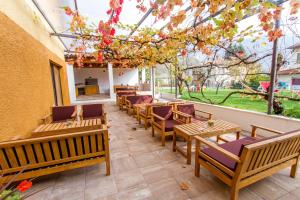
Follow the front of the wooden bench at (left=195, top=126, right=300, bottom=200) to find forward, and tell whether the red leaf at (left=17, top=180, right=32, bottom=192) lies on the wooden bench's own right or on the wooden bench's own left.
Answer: on the wooden bench's own left

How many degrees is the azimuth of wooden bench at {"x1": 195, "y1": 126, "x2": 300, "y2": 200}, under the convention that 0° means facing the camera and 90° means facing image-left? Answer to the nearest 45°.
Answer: approximately 135°

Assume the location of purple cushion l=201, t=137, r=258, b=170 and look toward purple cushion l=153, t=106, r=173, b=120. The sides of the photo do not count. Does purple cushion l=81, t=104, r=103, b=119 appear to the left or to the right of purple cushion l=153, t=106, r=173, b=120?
left

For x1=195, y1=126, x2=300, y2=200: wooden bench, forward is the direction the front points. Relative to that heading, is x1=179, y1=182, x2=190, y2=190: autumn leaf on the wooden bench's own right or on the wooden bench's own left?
on the wooden bench's own left

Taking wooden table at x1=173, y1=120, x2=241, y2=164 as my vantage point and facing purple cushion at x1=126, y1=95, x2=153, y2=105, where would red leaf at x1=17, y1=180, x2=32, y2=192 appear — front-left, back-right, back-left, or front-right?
back-left

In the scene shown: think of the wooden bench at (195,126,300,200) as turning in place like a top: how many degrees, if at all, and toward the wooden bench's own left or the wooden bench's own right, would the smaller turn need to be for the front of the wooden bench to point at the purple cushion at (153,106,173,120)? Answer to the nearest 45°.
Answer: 0° — it already faces it

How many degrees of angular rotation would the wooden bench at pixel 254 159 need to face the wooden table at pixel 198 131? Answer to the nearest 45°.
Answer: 0° — it already faces it
